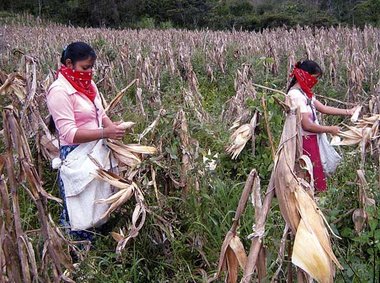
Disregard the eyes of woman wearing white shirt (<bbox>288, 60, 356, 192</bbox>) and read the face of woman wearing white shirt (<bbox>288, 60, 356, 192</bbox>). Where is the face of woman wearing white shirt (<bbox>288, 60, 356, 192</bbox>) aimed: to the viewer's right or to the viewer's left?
to the viewer's right

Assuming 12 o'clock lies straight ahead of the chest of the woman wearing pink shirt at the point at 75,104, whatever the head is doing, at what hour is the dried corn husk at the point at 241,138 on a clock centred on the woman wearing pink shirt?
The dried corn husk is roughly at 10 o'clock from the woman wearing pink shirt.

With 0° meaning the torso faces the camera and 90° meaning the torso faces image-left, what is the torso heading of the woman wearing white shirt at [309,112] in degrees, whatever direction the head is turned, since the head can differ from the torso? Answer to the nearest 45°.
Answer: approximately 270°

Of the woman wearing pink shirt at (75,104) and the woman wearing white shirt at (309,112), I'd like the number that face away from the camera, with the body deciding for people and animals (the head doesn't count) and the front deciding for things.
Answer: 0

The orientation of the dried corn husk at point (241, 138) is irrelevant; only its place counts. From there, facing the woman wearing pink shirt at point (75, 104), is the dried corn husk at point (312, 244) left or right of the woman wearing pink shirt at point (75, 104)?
left

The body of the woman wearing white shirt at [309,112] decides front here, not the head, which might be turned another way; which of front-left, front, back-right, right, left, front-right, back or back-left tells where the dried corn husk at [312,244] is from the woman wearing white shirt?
right

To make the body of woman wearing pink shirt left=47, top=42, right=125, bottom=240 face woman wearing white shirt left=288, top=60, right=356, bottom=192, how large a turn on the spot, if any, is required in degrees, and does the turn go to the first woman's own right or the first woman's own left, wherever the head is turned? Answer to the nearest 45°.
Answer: approximately 45° to the first woman's own left

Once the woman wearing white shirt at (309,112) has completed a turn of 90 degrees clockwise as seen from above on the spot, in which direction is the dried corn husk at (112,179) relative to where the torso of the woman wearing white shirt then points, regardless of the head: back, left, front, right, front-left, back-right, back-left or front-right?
front-right

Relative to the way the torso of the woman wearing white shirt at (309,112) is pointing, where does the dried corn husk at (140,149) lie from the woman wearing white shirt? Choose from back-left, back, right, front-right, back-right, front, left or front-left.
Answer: back-right

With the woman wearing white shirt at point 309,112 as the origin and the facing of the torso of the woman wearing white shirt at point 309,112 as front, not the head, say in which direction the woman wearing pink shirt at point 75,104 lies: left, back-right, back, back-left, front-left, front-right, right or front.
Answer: back-right

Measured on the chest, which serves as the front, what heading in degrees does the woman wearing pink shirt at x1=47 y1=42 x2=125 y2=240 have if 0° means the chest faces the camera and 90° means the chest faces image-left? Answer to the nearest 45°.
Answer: approximately 315°
